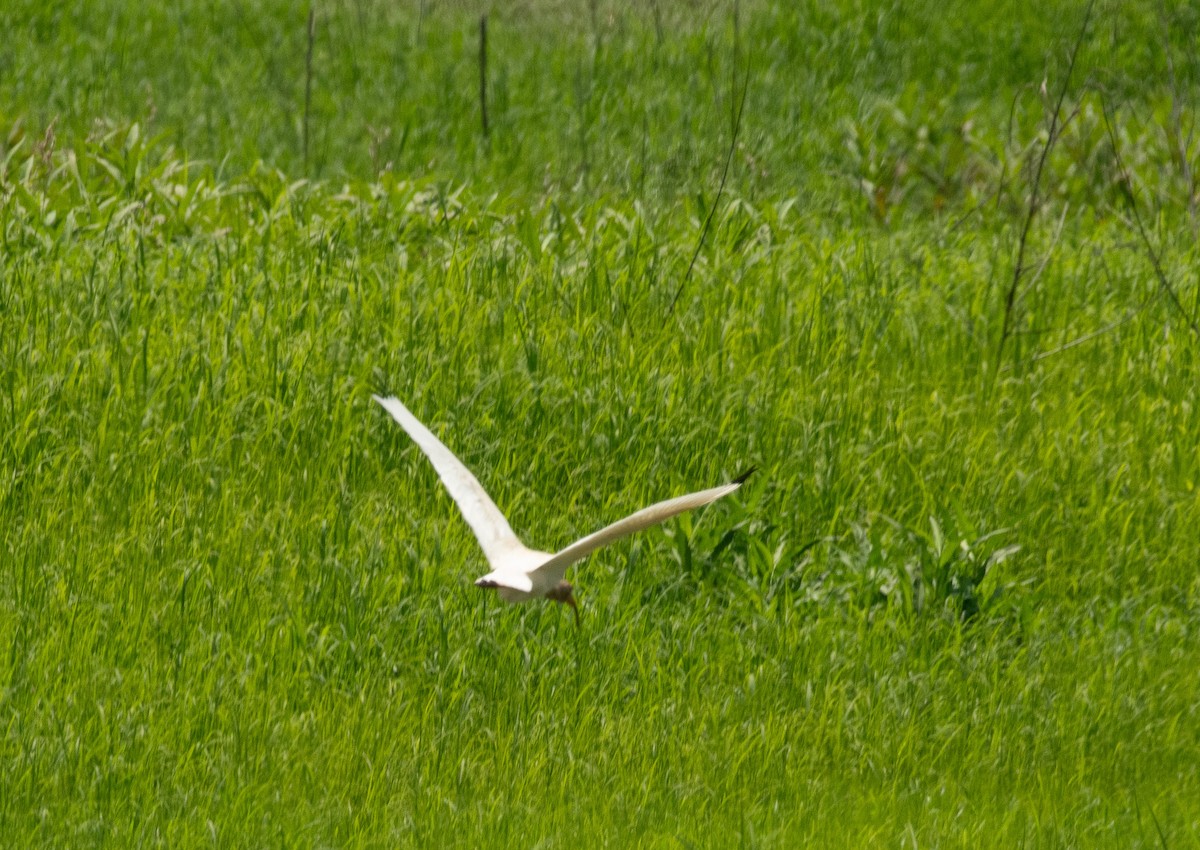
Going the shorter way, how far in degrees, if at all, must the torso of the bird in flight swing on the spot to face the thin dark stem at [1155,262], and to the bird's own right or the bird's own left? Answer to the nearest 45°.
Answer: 0° — it already faces it

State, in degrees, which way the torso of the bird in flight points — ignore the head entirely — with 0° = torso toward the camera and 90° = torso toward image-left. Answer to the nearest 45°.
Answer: approximately 225°
